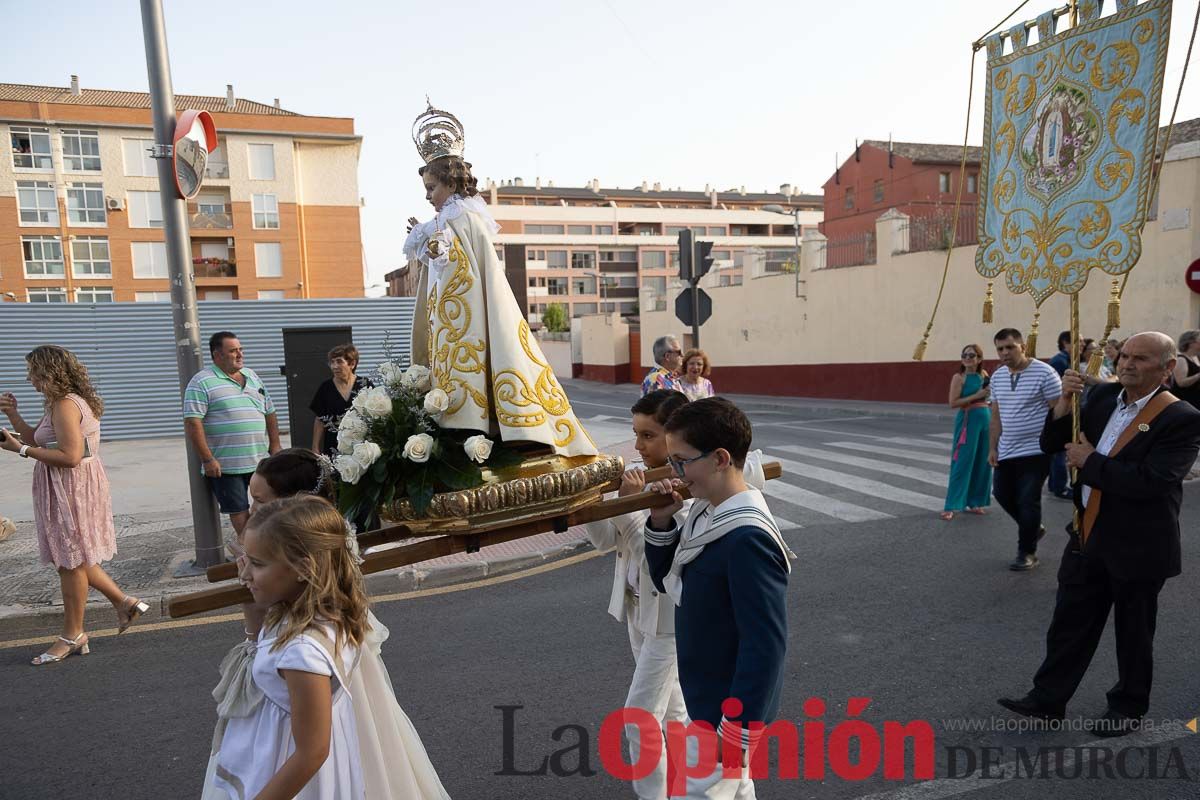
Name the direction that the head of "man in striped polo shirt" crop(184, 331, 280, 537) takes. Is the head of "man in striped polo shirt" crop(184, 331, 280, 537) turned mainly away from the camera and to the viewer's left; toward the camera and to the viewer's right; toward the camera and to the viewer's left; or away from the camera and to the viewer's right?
toward the camera and to the viewer's right

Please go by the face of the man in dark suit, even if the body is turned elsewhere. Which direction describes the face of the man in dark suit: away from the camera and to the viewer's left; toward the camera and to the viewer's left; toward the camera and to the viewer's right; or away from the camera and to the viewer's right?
toward the camera and to the viewer's left

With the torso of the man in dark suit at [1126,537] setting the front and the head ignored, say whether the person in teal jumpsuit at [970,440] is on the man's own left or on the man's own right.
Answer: on the man's own right

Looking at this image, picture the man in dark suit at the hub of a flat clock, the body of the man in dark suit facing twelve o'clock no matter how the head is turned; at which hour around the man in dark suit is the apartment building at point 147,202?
The apartment building is roughly at 2 o'clock from the man in dark suit.

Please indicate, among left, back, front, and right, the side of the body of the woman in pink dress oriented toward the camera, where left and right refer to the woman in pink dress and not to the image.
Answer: left

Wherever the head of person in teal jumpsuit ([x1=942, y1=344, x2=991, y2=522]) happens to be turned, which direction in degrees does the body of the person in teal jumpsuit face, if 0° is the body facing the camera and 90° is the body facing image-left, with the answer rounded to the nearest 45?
approximately 45°

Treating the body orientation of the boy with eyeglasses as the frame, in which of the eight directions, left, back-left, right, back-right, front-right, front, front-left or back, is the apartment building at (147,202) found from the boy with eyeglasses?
right

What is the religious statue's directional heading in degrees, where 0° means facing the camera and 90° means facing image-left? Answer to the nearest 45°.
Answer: approximately 90°

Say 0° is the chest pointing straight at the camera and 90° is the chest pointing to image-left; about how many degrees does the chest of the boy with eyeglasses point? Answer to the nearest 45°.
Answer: approximately 45°

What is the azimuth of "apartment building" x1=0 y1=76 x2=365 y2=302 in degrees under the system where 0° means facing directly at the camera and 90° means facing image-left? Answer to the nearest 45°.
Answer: approximately 0°

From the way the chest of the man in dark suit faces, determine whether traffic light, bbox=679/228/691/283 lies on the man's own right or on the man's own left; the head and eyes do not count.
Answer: on the man's own right
